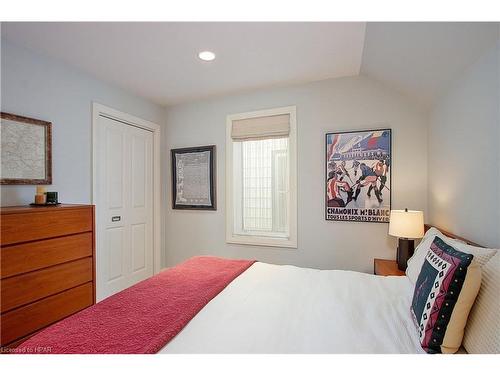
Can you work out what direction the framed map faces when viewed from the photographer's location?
facing the viewer and to the right of the viewer

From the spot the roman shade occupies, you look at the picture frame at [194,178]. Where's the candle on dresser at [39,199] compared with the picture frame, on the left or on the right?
left

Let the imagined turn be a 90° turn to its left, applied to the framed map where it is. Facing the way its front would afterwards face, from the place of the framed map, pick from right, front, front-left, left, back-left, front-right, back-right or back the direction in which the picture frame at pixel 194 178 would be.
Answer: front-right

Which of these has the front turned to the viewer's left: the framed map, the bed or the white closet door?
the bed

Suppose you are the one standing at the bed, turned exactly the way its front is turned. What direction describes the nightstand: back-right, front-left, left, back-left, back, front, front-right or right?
back-right

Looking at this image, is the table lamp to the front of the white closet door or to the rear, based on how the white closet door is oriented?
to the front

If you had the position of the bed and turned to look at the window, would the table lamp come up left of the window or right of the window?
right

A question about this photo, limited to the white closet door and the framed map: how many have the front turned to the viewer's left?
0

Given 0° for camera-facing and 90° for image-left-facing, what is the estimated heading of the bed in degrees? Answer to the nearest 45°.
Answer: approximately 90°

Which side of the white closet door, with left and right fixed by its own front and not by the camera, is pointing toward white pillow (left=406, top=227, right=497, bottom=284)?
front

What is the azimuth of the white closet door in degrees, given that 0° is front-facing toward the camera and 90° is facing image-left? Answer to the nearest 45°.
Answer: approximately 315°

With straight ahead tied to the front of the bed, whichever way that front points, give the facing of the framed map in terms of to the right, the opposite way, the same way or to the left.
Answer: the opposite way

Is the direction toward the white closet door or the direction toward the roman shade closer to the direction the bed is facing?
the white closet door

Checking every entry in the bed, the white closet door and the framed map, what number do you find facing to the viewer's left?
1

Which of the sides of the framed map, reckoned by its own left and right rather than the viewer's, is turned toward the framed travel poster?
front
